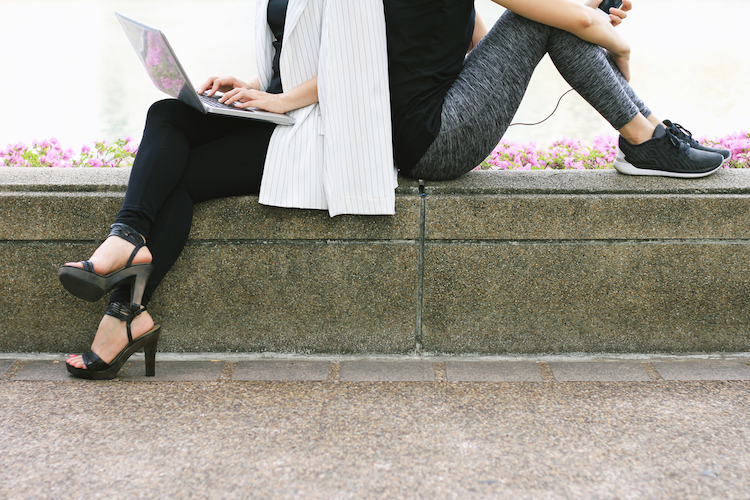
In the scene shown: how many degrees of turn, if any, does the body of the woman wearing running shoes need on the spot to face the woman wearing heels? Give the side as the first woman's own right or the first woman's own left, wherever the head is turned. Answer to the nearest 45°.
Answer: approximately 180°

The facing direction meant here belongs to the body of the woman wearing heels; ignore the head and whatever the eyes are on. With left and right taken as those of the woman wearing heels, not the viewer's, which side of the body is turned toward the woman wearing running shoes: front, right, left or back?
back

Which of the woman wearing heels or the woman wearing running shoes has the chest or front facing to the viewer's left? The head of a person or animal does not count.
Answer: the woman wearing heels

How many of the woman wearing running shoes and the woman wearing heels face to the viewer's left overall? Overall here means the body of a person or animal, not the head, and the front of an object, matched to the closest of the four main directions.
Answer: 1

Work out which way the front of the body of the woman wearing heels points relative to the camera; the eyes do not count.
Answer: to the viewer's left

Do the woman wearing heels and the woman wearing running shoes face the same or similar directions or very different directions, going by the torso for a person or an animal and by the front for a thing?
very different directions

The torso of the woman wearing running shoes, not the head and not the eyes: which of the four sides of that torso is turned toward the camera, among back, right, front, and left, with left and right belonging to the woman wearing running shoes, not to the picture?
right
